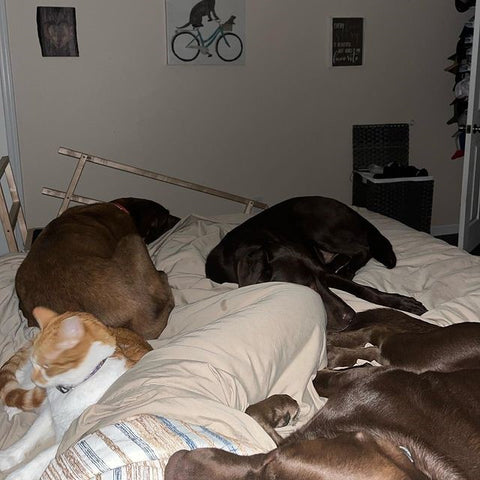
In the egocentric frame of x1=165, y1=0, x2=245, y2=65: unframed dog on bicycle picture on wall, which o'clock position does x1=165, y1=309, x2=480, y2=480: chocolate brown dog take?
The chocolate brown dog is roughly at 12 o'clock from the unframed dog on bicycle picture on wall.

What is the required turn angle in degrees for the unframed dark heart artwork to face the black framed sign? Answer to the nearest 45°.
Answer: approximately 90° to its left

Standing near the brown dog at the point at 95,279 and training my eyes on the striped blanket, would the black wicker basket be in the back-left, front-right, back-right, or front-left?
back-left

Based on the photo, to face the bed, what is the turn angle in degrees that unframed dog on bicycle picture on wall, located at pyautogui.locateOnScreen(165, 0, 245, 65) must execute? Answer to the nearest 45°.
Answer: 0° — it already faces it

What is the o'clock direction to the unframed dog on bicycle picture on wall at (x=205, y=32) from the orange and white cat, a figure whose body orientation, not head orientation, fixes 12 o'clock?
The unframed dog on bicycle picture on wall is roughly at 5 o'clock from the orange and white cat.

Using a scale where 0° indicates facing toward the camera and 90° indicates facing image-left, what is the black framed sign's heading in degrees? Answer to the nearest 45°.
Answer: approximately 0°

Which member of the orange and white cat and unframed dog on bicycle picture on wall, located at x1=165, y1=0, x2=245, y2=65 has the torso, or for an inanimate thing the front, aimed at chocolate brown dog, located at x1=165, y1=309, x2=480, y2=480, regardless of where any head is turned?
the unframed dog on bicycle picture on wall

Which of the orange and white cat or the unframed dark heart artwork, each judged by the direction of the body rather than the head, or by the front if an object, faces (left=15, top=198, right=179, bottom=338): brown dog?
the unframed dark heart artwork

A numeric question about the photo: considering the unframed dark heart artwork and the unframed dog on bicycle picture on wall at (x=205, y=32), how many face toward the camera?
2

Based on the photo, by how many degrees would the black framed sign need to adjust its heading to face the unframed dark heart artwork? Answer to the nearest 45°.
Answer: approximately 45° to its right

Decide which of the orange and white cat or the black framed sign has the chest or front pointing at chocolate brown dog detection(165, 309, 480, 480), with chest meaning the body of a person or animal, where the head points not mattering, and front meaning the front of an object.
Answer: the black framed sign
